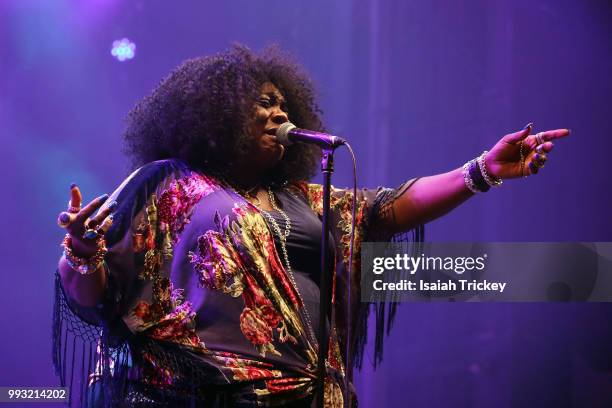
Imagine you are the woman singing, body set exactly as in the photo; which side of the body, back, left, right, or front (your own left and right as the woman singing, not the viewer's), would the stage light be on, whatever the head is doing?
back

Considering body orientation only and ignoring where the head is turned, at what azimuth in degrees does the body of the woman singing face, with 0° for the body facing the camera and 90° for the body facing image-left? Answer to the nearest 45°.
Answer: approximately 315°

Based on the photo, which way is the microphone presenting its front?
to the viewer's left
